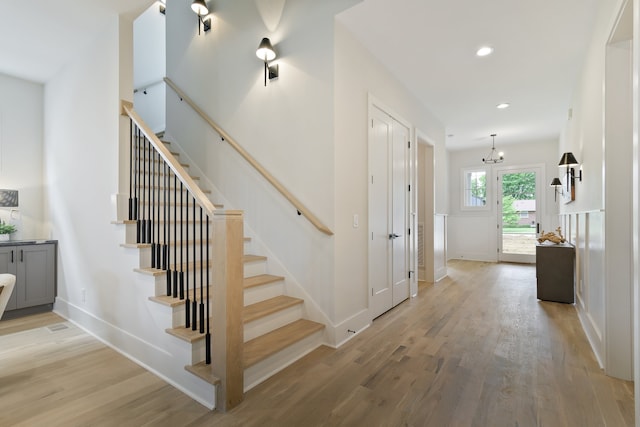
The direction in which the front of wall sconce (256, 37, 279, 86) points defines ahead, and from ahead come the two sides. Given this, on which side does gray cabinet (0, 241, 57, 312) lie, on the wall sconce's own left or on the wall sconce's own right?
on the wall sconce's own right

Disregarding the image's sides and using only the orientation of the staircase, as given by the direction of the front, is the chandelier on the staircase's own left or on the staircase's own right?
on the staircase's own left

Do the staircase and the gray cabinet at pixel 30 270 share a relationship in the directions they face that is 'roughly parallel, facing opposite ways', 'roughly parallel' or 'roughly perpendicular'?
roughly parallel

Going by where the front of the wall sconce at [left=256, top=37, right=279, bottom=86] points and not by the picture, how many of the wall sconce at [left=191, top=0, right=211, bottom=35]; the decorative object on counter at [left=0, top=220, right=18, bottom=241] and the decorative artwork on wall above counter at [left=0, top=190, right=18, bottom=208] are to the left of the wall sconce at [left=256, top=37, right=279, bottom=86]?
0

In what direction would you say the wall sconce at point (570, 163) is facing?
to the viewer's left

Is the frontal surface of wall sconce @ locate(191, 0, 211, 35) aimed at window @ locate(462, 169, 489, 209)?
no

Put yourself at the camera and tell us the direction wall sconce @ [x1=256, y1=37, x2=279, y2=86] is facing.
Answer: facing the viewer and to the left of the viewer

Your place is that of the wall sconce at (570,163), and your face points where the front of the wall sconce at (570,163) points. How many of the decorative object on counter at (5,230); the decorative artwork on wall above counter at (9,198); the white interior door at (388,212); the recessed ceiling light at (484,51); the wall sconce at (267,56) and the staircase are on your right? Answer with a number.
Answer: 0

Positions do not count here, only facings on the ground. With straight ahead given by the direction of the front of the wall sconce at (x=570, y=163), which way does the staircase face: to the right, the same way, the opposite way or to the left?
the opposite way

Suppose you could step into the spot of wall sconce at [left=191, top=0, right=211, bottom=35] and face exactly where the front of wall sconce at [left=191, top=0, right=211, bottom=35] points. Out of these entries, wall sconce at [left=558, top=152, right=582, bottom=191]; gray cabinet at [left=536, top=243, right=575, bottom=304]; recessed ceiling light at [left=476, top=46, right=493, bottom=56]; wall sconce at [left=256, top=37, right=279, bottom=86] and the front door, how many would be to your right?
0

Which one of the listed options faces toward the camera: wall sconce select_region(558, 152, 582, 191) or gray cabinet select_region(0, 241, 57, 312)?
the gray cabinet

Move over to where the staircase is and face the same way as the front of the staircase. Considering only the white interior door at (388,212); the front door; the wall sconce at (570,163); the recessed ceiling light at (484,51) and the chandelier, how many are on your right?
0

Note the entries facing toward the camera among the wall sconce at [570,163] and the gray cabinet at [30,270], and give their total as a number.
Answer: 1

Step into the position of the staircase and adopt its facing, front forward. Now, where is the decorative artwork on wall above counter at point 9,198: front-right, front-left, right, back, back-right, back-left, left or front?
back

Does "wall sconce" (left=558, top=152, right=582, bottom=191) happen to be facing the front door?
no

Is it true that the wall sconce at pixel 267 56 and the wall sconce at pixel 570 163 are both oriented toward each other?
no

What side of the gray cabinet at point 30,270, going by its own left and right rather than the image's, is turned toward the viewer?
front

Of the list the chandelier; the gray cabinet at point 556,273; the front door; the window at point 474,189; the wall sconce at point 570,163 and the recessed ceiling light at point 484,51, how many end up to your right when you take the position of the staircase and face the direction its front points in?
0
